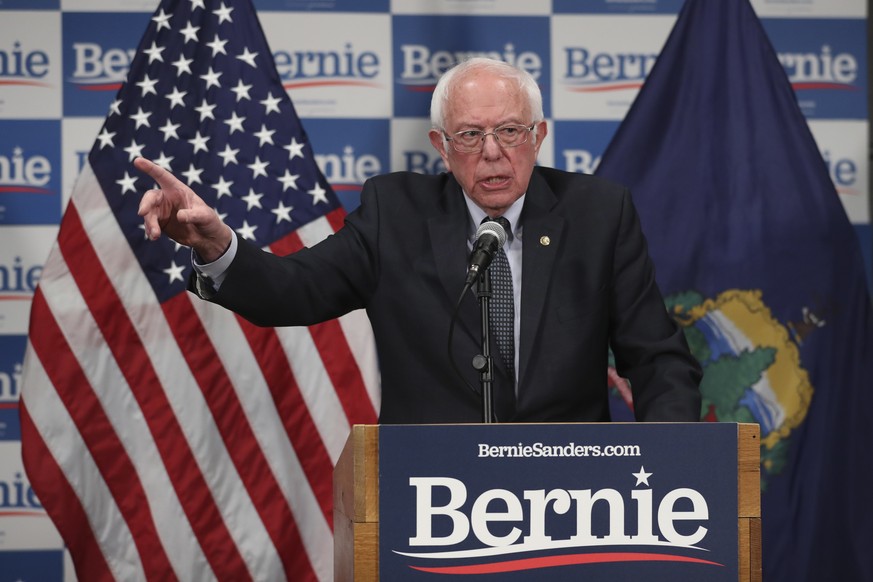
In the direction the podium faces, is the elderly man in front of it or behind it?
behind

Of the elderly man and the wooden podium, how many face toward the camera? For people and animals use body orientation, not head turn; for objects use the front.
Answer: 2

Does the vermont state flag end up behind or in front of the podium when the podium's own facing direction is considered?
behind

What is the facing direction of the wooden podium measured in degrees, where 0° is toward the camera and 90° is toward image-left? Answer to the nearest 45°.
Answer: approximately 0°

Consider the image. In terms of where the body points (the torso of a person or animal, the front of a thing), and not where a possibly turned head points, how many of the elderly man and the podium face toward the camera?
2
